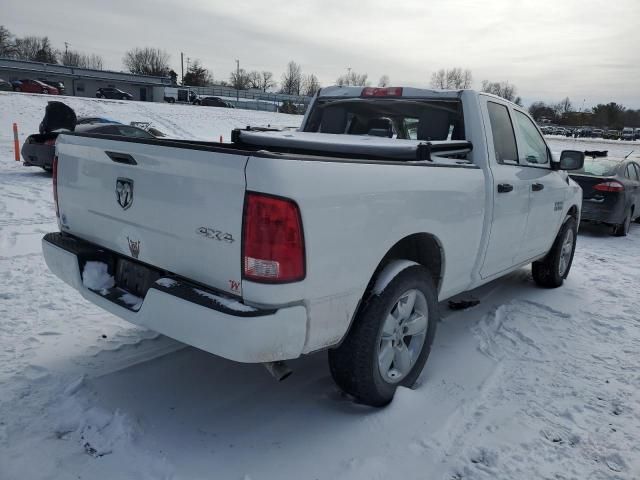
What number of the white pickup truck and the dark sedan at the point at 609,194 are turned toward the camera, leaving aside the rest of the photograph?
0

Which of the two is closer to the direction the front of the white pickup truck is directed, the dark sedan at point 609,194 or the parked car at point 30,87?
the dark sedan

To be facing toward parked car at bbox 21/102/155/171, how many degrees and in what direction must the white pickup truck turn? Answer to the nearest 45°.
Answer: approximately 90° to its left

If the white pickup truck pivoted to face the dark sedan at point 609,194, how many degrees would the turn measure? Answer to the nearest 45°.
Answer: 0° — it already faces it

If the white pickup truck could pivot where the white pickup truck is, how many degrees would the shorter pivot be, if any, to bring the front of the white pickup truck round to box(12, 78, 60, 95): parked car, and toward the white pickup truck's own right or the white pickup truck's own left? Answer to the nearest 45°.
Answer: approximately 90° to the white pickup truck's own left

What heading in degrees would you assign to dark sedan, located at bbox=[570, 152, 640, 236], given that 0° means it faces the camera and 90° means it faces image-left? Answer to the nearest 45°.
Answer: approximately 225°

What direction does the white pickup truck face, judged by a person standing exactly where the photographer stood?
facing away from the viewer and to the right of the viewer

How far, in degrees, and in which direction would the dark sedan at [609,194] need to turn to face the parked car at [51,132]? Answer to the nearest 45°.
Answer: approximately 135° to its left
